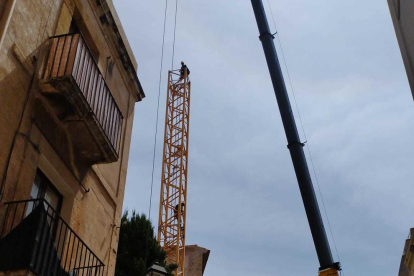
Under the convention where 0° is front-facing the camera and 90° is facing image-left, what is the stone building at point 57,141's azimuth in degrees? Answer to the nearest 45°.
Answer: approximately 315°
